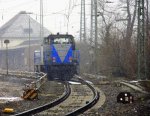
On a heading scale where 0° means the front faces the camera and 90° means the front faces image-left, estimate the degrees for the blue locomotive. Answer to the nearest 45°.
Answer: approximately 0°
